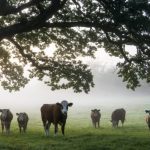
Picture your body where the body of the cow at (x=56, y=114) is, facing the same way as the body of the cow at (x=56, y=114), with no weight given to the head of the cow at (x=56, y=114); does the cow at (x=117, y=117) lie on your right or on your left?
on your left

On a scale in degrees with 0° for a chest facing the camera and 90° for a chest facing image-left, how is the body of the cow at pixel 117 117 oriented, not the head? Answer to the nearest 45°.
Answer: approximately 45°

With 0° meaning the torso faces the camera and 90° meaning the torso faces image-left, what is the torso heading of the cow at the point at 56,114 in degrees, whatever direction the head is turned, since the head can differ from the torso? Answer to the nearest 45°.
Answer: approximately 315°

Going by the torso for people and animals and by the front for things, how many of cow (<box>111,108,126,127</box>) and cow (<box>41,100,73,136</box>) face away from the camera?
0

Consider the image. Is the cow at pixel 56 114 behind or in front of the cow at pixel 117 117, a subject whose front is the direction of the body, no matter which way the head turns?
in front
